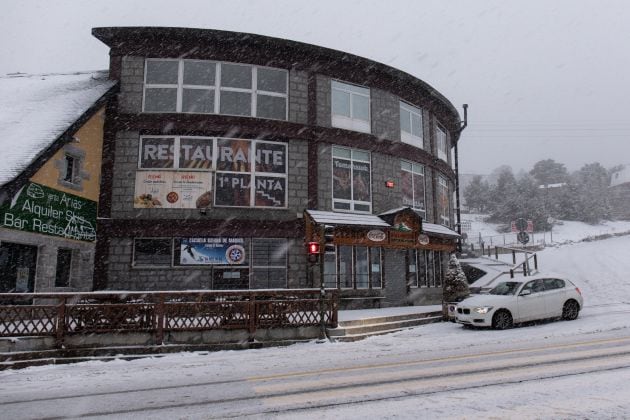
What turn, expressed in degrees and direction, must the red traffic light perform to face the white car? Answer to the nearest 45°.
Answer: approximately 90° to its left

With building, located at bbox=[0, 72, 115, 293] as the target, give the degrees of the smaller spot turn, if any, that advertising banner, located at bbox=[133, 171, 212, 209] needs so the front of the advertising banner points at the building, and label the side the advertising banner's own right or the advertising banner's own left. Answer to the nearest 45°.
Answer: approximately 90° to the advertising banner's own right

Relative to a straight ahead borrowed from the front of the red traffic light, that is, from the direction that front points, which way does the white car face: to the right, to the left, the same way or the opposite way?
to the right

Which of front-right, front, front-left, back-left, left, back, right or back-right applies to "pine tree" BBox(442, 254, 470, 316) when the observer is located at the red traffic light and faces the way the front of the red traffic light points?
back-left

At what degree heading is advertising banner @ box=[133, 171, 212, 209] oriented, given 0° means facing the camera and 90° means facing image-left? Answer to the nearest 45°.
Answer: approximately 0°

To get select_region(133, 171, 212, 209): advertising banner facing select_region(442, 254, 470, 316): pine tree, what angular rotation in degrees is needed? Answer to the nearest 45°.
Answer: approximately 90° to its left

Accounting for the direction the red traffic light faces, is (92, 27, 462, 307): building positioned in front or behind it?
behind

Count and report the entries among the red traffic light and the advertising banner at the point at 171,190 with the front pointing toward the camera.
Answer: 2

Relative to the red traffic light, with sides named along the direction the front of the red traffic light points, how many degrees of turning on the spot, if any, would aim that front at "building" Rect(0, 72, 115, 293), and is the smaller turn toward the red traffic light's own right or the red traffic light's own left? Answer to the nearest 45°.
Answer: approximately 90° to the red traffic light's own right

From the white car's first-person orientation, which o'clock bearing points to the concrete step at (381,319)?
The concrete step is roughly at 1 o'clock from the white car.

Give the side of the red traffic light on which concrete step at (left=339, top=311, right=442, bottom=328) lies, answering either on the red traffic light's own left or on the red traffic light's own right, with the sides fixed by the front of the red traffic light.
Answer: on the red traffic light's own left
